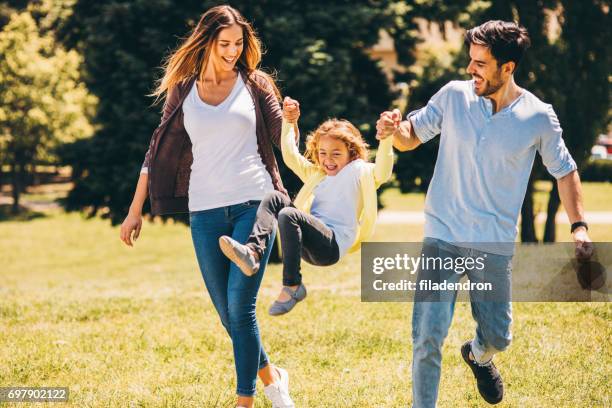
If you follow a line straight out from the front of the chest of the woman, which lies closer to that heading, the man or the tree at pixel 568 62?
the man

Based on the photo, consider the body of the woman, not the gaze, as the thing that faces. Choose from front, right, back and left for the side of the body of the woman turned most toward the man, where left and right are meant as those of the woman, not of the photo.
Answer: left

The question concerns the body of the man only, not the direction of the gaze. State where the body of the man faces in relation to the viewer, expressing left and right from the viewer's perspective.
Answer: facing the viewer

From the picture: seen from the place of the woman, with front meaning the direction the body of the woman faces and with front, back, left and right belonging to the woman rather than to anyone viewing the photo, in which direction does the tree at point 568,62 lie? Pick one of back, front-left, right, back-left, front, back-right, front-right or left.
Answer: back-left

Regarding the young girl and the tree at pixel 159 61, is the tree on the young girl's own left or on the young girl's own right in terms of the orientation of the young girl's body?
on the young girl's own right

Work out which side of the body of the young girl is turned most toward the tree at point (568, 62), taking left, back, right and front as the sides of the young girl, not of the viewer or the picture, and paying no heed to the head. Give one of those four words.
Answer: back

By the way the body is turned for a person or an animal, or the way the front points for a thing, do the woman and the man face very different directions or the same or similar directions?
same or similar directions

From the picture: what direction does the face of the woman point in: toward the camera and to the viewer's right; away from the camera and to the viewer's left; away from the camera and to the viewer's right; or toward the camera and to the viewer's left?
toward the camera and to the viewer's right

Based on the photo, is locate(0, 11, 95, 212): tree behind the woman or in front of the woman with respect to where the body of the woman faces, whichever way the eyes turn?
behind

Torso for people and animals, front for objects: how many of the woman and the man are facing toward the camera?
2

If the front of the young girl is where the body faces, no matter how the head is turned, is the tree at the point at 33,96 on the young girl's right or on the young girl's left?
on the young girl's right

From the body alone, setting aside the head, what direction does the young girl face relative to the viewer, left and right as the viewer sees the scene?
facing the viewer and to the left of the viewer

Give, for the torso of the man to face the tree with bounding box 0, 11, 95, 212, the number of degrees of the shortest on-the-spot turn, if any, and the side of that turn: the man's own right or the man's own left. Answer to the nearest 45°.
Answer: approximately 135° to the man's own right
